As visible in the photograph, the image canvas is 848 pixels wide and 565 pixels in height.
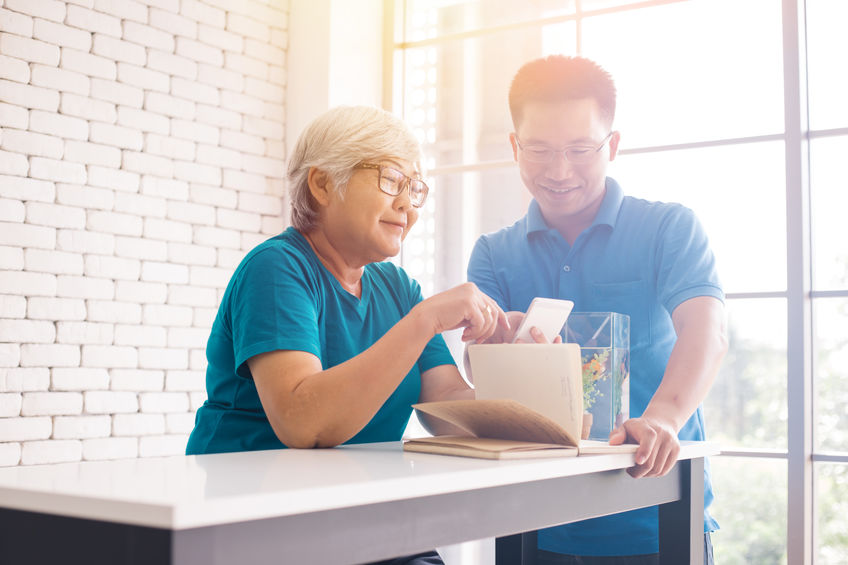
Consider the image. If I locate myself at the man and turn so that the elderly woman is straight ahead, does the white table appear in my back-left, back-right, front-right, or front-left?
front-left

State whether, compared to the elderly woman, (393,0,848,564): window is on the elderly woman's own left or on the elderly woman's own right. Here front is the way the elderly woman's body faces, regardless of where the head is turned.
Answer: on the elderly woman's own left

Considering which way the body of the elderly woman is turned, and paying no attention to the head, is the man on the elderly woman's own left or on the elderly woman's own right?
on the elderly woman's own left

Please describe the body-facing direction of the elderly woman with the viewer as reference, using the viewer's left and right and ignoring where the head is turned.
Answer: facing the viewer and to the right of the viewer
